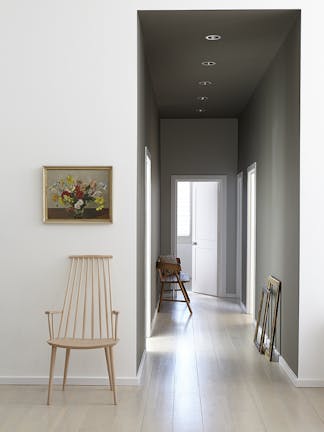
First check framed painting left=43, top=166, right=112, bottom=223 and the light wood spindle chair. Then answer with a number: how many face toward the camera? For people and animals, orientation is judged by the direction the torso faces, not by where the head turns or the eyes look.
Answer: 2

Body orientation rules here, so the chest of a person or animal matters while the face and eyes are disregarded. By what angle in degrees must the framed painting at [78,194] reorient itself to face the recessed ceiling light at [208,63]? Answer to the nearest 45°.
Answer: approximately 135° to its left

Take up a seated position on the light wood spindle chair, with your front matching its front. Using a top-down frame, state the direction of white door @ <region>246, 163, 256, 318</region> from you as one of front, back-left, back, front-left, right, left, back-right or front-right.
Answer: back-left

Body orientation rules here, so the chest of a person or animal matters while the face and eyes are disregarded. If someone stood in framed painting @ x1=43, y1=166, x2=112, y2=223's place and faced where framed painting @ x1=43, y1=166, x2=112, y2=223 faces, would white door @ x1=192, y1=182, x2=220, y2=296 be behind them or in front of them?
behind

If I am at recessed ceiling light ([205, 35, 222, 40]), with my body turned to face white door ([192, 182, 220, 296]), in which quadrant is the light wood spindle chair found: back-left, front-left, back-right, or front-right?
back-left

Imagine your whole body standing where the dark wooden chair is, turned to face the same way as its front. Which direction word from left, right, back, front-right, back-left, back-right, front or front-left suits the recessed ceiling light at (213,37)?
back-right

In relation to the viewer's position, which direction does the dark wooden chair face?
facing away from the viewer and to the right of the viewer

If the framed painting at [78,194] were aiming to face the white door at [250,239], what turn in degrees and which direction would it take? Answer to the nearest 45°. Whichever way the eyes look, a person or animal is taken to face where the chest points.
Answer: approximately 135° to its left
